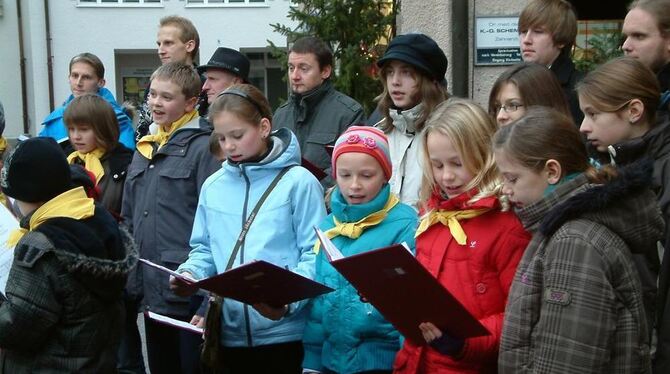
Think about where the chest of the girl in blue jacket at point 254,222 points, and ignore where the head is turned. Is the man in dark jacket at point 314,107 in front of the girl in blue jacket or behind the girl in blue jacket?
behind

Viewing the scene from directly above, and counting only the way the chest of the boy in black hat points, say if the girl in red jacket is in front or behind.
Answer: behind

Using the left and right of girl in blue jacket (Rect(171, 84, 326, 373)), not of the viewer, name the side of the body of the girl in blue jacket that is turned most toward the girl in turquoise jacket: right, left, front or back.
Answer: left

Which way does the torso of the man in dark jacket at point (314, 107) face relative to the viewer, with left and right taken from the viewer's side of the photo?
facing the viewer and to the left of the viewer

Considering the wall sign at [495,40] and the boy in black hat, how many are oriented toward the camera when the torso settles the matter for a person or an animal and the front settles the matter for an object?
1

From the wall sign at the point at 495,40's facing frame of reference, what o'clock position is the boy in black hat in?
The boy in black hat is roughly at 1 o'clock from the wall sign.

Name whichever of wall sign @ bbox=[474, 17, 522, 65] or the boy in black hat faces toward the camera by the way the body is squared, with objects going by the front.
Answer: the wall sign

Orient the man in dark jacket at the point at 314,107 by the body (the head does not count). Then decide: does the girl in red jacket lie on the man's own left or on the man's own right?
on the man's own left

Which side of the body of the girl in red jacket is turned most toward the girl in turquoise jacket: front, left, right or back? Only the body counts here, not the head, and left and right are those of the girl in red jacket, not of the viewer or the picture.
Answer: right

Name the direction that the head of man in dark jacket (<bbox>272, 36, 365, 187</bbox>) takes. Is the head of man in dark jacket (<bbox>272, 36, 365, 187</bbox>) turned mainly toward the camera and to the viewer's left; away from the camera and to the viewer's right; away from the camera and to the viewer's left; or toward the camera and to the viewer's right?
toward the camera and to the viewer's left

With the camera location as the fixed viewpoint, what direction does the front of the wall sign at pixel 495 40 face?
facing the viewer

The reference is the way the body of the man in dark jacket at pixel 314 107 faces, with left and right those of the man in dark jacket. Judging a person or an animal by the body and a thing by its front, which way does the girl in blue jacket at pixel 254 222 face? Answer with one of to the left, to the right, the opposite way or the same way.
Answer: the same way

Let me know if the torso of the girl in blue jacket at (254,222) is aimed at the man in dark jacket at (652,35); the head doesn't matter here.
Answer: no

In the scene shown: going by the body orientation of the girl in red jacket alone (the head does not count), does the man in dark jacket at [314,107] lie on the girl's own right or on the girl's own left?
on the girl's own right

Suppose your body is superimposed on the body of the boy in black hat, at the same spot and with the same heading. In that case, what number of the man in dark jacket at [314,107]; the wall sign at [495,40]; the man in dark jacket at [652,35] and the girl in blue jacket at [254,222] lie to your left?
0

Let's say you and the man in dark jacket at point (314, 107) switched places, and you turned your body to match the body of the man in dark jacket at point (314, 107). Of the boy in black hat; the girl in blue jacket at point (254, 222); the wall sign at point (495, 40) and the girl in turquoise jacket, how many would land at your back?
1
